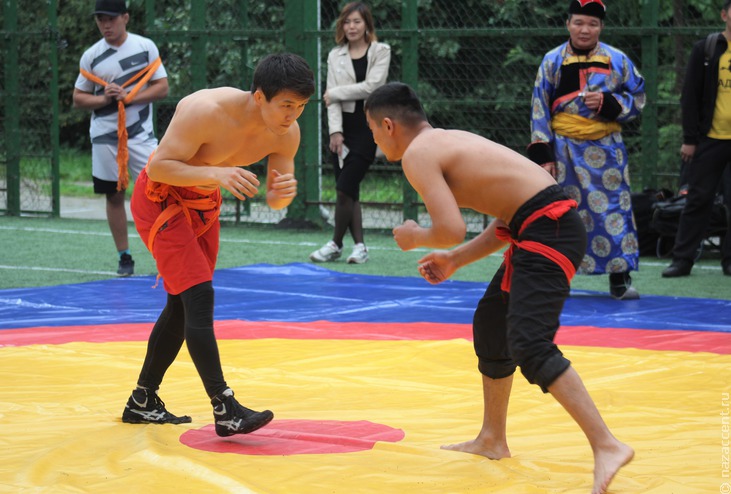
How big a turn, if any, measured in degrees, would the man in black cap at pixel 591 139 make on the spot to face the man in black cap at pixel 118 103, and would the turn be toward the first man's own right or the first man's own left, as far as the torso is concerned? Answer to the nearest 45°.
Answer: approximately 90° to the first man's own right

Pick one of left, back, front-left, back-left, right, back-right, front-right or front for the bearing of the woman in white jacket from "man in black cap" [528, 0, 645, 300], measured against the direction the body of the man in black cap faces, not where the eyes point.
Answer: back-right

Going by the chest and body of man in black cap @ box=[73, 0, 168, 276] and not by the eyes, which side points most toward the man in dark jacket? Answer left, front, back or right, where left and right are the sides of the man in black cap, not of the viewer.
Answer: left

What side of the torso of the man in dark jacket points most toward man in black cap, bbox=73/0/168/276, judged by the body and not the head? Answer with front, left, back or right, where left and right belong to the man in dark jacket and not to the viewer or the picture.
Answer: right

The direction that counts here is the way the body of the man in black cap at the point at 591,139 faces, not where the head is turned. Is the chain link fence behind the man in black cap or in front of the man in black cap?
behind

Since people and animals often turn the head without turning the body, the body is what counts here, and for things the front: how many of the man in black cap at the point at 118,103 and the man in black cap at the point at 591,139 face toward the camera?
2

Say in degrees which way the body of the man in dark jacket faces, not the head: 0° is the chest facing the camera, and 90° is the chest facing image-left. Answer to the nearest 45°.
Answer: approximately 0°

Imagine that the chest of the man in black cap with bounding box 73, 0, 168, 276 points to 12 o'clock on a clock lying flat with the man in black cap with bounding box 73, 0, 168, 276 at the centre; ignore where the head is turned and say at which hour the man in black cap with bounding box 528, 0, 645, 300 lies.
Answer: the man in black cap with bounding box 528, 0, 645, 300 is roughly at 10 o'clock from the man in black cap with bounding box 73, 0, 168, 276.
